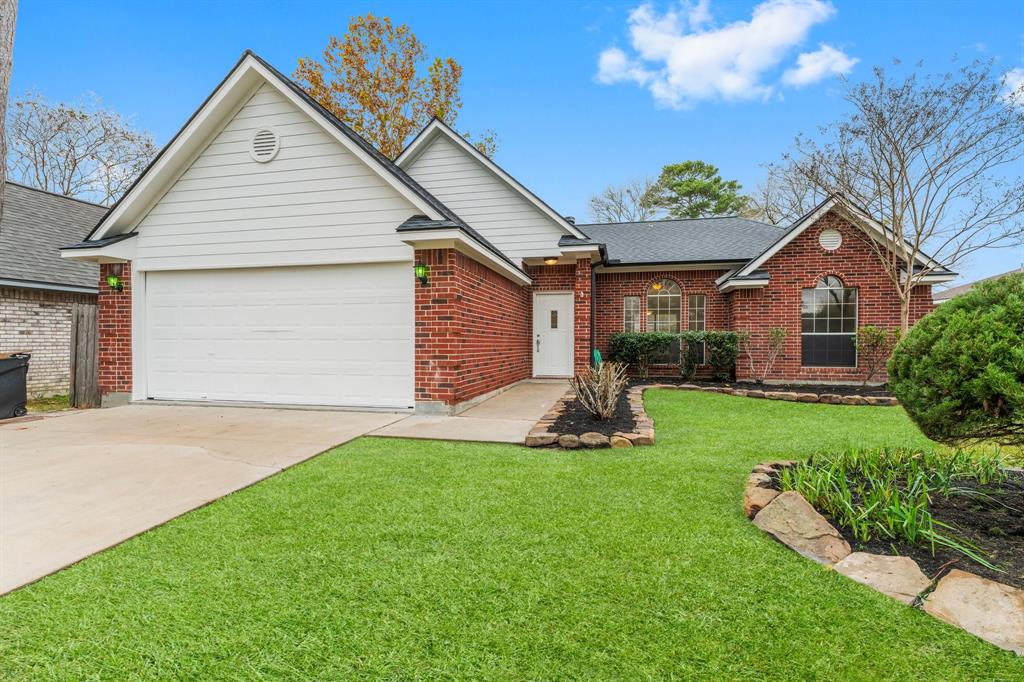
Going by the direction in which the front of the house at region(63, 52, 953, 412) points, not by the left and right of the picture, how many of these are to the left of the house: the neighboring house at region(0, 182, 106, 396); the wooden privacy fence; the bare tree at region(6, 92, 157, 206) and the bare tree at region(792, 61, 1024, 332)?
1

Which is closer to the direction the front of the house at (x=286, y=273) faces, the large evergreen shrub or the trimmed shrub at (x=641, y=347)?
the large evergreen shrub

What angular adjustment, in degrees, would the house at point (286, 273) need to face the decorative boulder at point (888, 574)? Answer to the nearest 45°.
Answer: approximately 45° to its left

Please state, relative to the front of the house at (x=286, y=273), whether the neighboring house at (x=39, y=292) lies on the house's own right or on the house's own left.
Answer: on the house's own right

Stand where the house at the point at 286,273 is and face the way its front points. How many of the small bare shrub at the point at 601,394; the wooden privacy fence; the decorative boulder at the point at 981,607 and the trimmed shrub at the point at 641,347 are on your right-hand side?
1

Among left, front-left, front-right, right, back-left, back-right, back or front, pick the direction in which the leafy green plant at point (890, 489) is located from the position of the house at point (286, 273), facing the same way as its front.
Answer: front-left

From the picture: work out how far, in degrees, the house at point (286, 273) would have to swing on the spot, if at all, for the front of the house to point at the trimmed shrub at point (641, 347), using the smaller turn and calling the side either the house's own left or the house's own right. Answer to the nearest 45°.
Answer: approximately 135° to the house's own left

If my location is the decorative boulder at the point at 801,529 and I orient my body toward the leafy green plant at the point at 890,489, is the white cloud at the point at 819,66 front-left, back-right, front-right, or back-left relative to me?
front-left

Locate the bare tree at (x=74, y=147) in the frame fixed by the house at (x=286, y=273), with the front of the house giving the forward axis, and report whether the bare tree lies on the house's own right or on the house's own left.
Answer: on the house's own right

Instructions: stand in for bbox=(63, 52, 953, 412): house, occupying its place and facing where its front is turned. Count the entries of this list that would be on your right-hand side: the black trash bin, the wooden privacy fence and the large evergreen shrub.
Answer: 2

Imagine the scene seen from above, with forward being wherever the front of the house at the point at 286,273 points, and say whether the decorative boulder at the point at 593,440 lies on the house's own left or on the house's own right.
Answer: on the house's own left

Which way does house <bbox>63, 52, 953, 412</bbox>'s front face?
toward the camera

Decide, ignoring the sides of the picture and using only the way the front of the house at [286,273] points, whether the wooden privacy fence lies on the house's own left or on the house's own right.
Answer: on the house's own right

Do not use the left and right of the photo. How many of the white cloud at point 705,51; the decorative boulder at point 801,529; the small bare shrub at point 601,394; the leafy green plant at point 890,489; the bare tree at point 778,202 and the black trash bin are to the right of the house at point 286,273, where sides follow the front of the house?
1
